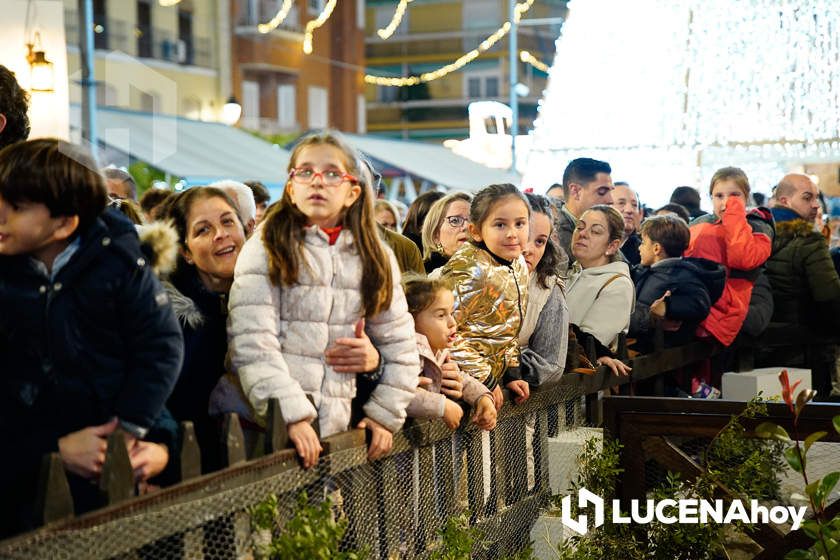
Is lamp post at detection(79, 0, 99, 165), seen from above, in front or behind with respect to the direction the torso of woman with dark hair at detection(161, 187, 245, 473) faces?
behind

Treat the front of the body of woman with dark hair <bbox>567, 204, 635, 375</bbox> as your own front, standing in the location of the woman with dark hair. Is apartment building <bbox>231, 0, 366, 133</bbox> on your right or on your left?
on your right

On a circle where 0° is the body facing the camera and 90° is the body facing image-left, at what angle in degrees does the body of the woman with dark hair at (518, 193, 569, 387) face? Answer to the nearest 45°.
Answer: approximately 45°

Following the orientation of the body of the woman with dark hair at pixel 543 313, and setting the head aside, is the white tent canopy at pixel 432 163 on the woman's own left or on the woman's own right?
on the woman's own right

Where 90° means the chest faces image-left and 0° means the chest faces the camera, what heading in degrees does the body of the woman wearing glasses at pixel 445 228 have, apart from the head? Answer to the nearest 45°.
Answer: approximately 315°

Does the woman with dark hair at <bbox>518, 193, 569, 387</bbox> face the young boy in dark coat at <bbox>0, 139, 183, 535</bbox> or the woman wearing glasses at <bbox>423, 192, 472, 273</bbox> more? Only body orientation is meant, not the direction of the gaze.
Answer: the young boy in dark coat
